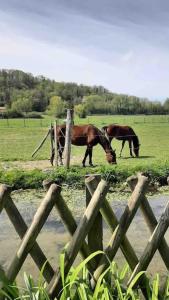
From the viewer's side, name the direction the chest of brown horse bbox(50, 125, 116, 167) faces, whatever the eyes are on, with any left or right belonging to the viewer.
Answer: facing to the right of the viewer

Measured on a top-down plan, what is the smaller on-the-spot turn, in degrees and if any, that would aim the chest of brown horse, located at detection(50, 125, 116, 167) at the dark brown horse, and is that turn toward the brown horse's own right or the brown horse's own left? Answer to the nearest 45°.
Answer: approximately 45° to the brown horse's own left

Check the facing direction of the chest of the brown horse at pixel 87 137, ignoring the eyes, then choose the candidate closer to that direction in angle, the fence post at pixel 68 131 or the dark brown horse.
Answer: the dark brown horse

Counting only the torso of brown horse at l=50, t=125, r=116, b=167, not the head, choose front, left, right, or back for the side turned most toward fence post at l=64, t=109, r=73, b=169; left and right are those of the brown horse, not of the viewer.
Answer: right
